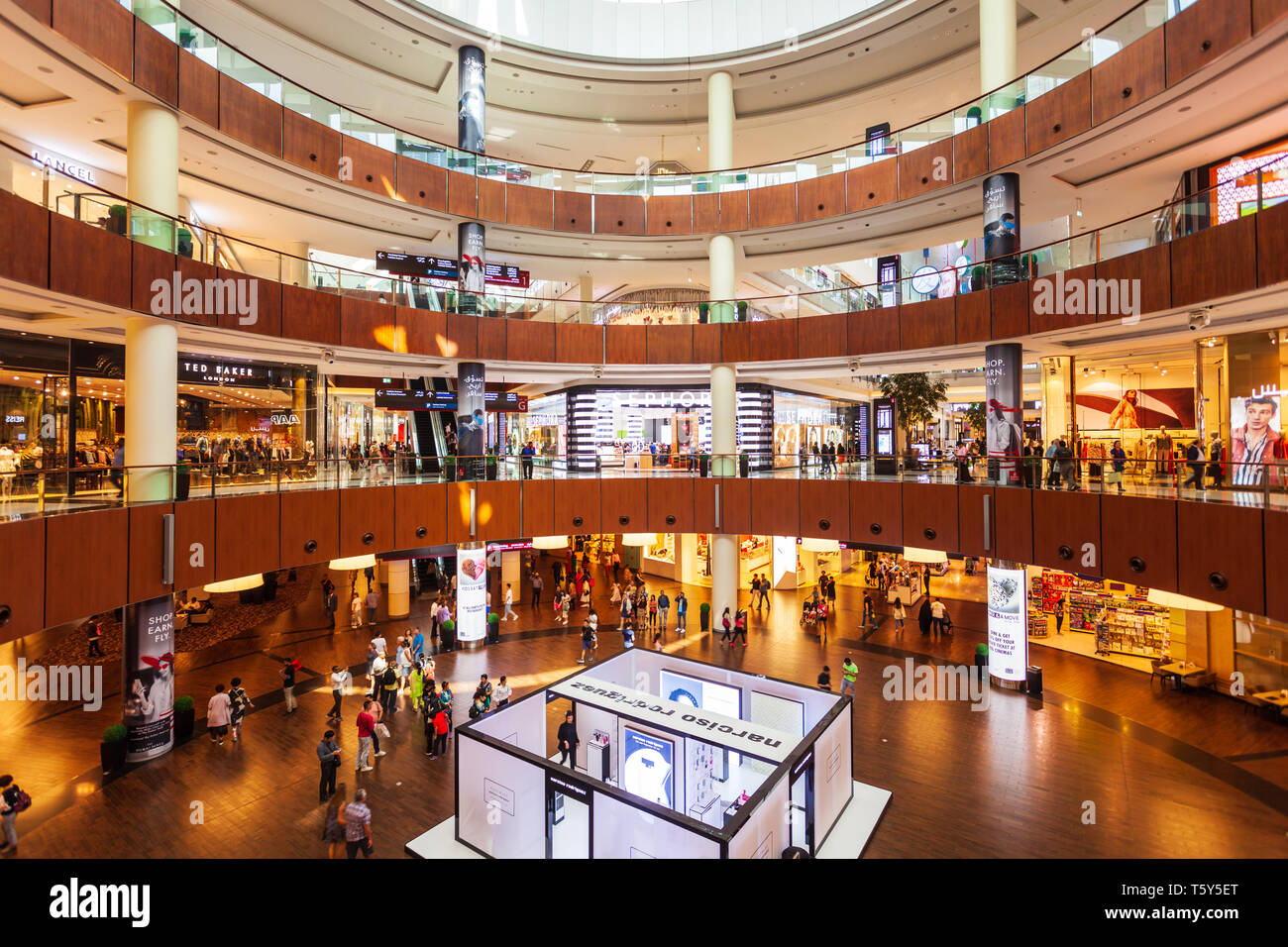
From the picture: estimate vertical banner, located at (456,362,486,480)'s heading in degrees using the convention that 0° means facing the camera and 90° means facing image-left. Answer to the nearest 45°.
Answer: approximately 0°

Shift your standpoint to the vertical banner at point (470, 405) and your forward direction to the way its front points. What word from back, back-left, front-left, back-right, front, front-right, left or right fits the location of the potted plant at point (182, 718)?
front-right

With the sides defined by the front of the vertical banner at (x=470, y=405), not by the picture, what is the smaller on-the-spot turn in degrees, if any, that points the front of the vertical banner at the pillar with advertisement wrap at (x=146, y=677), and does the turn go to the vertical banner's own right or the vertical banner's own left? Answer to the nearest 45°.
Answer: approximately 45° to the vertical banner's own right

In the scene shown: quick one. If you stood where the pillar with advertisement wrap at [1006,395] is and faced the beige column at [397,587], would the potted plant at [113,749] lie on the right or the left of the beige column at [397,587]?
left

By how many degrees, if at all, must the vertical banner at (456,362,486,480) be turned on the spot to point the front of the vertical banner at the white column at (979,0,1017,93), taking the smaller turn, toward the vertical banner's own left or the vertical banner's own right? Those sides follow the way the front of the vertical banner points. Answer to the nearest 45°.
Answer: approximately 45° to the vertical banner's own left

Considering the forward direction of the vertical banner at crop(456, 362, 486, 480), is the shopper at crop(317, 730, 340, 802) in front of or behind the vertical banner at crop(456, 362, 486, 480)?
in front

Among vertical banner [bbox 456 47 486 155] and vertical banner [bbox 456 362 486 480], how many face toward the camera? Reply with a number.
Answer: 2

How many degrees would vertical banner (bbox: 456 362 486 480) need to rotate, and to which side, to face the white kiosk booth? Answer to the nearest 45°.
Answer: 0° — it already faces it
